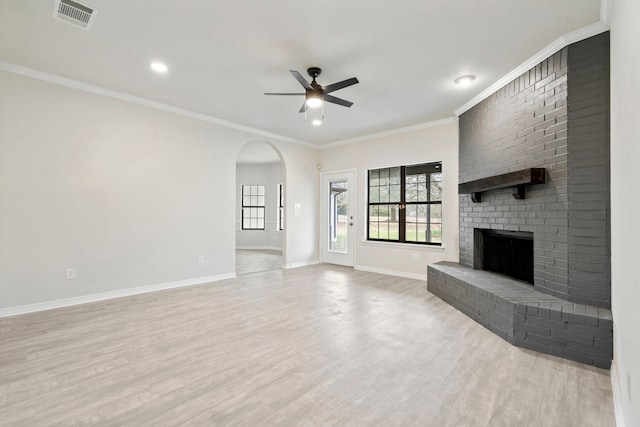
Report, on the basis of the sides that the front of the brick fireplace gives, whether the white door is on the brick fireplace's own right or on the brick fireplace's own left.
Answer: on the brick fireplace's own right

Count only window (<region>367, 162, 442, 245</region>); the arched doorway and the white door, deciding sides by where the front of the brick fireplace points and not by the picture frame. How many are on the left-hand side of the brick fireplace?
0

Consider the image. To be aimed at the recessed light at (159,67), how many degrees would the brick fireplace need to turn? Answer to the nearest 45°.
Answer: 0° — it already faces it

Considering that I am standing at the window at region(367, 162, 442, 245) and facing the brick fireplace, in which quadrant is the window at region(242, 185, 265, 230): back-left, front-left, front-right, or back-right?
back-right

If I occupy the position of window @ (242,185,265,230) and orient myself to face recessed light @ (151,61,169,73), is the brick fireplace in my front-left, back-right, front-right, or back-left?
front-left

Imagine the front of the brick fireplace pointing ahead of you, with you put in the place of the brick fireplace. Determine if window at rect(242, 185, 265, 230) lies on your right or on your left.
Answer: on your right

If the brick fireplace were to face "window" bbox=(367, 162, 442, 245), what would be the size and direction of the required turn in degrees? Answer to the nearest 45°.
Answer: approximately 90° to its right

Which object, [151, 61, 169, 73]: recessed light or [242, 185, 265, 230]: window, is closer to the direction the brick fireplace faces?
the recessed light

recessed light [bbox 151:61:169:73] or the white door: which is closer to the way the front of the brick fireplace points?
the recessed light

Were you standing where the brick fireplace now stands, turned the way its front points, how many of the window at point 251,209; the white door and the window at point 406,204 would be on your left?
0

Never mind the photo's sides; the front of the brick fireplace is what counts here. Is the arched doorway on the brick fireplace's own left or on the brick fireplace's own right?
on the brick fireplace's own right
